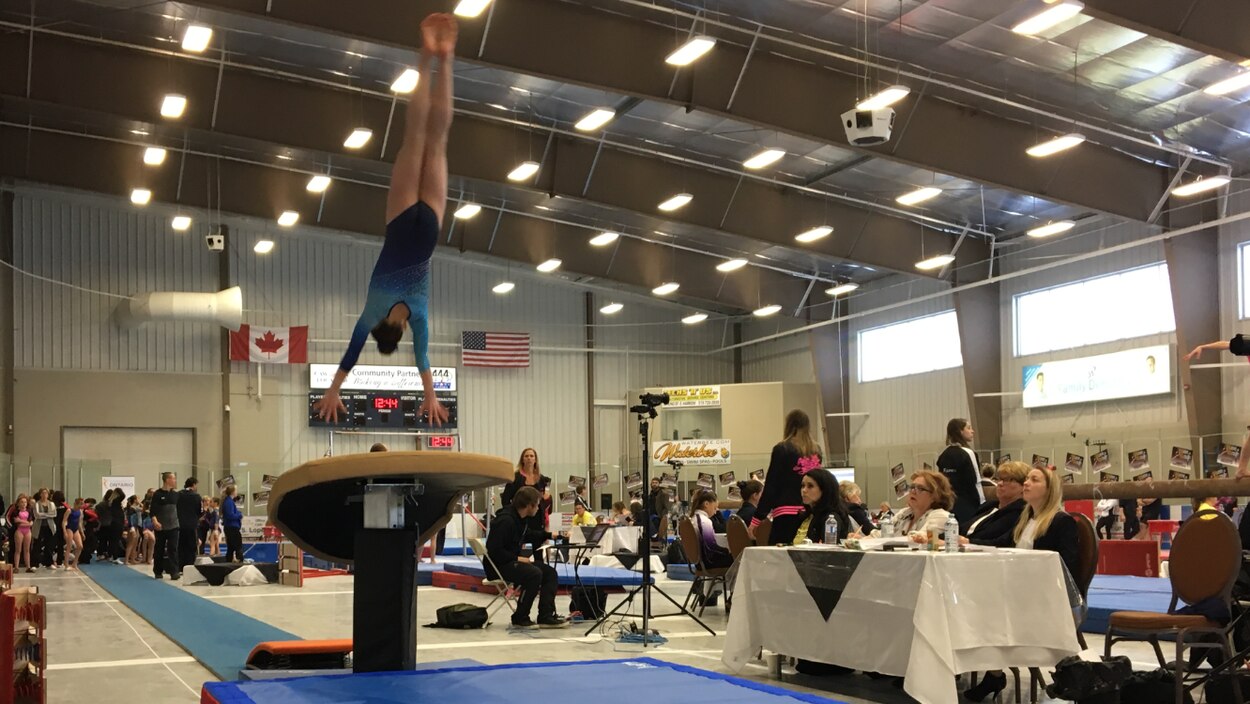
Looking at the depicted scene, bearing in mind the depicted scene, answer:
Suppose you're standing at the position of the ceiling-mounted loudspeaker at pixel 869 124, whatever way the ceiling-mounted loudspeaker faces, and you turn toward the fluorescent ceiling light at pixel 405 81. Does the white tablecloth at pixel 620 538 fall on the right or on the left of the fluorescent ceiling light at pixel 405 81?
right

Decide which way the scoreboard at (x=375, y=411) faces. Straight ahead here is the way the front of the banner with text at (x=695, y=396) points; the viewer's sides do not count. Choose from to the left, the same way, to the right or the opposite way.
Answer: the same way

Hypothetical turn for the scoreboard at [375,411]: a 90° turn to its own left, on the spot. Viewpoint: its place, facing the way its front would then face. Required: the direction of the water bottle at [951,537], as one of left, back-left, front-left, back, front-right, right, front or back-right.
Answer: right

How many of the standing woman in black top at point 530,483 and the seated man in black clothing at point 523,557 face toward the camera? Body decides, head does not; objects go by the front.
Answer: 1

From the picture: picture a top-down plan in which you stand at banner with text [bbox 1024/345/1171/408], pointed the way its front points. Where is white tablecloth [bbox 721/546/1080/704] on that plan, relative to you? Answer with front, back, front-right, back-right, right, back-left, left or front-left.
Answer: front-left

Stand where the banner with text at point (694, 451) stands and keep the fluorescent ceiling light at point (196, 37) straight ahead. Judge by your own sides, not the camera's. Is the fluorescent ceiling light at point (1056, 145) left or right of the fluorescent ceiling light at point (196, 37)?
left

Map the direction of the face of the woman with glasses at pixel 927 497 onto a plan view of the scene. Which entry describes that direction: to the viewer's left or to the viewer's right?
to the viewer's left

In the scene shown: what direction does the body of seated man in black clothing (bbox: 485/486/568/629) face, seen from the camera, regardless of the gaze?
to the viewer's right

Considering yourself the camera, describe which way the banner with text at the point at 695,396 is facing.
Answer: facing the viewer

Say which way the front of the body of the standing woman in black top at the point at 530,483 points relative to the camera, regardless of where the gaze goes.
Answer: toward the camera

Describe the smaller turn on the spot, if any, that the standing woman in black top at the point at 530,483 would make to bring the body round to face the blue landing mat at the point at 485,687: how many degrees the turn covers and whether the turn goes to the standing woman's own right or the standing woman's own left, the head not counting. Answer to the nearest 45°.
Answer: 0° — they already face it

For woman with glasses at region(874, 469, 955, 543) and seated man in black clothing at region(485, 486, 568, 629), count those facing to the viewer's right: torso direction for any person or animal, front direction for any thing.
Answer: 1

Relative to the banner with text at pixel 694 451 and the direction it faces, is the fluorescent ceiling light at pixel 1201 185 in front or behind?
in front

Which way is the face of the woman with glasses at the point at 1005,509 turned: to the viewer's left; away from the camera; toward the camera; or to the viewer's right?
to the viewer's left

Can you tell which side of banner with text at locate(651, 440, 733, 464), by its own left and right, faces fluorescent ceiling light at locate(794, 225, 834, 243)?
front

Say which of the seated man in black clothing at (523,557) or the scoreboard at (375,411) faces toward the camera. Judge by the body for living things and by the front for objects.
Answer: the scoreboard
